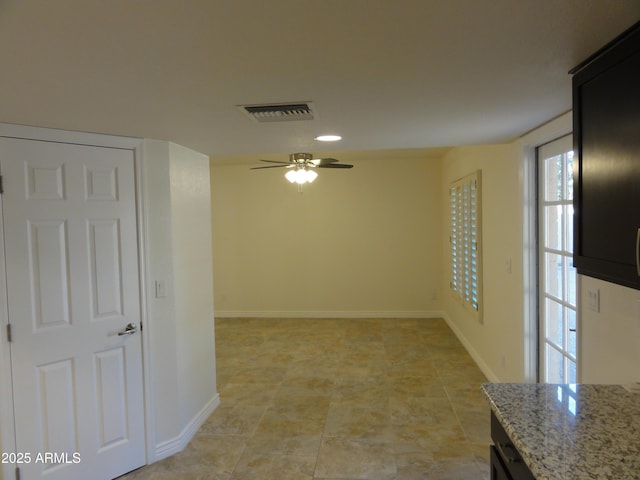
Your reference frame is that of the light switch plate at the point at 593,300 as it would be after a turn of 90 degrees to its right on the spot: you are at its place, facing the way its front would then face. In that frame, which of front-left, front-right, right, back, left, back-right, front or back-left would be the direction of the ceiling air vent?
left

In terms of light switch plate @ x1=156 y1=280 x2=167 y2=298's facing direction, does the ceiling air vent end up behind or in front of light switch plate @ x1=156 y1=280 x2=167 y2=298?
in front

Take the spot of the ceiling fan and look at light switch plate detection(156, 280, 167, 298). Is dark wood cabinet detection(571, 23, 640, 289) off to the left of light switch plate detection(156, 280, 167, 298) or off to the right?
left

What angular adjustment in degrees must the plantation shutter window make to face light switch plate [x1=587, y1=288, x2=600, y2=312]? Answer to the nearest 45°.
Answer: approximately 90° to its left

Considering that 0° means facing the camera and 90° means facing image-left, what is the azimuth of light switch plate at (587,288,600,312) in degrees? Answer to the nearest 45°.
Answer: approximately 45°

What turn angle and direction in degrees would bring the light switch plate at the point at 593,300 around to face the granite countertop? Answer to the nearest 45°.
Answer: approximately 45° to its left

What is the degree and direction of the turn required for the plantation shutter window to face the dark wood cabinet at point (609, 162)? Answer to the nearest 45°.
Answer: approximately 90° to its left

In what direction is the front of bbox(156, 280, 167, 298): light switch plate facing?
toward the camera

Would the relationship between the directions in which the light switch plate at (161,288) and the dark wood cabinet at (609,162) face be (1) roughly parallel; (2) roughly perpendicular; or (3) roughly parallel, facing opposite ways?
roughly perpendicular

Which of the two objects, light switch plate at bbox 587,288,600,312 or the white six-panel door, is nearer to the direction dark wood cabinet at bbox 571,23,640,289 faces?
the white six-panel door

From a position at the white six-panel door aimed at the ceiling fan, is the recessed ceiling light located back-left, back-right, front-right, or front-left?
front-right

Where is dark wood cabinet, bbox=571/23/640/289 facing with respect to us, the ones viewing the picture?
facing the viewer and to the left of the viewer

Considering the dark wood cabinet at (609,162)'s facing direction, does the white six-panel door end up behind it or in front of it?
in front

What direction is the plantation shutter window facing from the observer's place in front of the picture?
facing to the left of the viewer

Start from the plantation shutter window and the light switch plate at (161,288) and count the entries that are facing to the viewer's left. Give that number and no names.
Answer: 1

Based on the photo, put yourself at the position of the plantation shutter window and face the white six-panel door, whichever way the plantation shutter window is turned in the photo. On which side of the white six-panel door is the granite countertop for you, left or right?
left
